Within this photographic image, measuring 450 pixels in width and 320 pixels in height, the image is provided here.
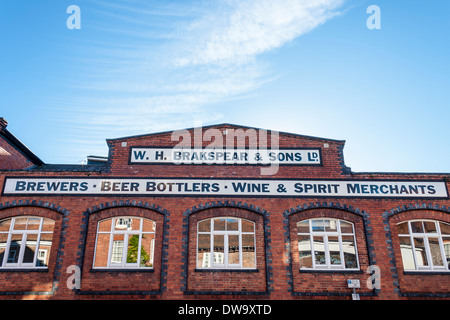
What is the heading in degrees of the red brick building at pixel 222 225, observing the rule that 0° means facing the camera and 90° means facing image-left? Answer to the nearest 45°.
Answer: approximately 0°
